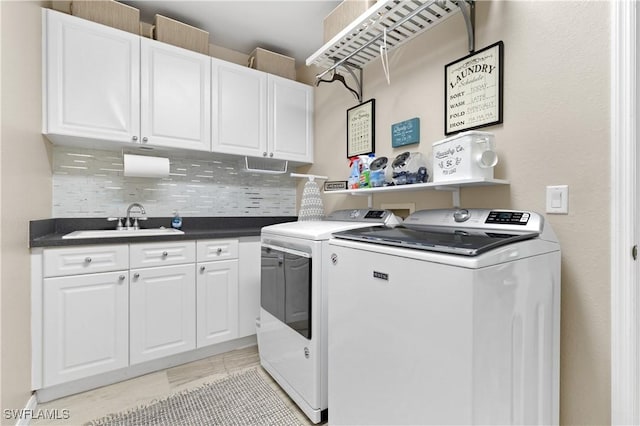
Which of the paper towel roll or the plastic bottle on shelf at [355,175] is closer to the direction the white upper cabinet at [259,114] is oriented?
the plastic bottle on shelf

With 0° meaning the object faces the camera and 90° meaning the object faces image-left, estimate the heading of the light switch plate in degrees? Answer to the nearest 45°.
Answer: approximately 0°

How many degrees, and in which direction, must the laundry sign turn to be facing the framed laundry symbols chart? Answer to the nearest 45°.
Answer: approximately 90° to its right

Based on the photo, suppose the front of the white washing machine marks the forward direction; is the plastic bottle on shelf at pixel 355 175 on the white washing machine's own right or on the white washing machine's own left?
on the white washing machine's own right

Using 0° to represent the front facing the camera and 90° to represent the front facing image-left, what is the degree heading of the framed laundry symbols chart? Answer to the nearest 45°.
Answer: approximately 45°

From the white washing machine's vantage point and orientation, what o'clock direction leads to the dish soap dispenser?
The dish soap dispenser is roughly at 2 o'clock from the white washing machine.

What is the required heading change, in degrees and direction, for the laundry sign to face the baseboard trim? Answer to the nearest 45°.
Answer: approximately 45° to its right
